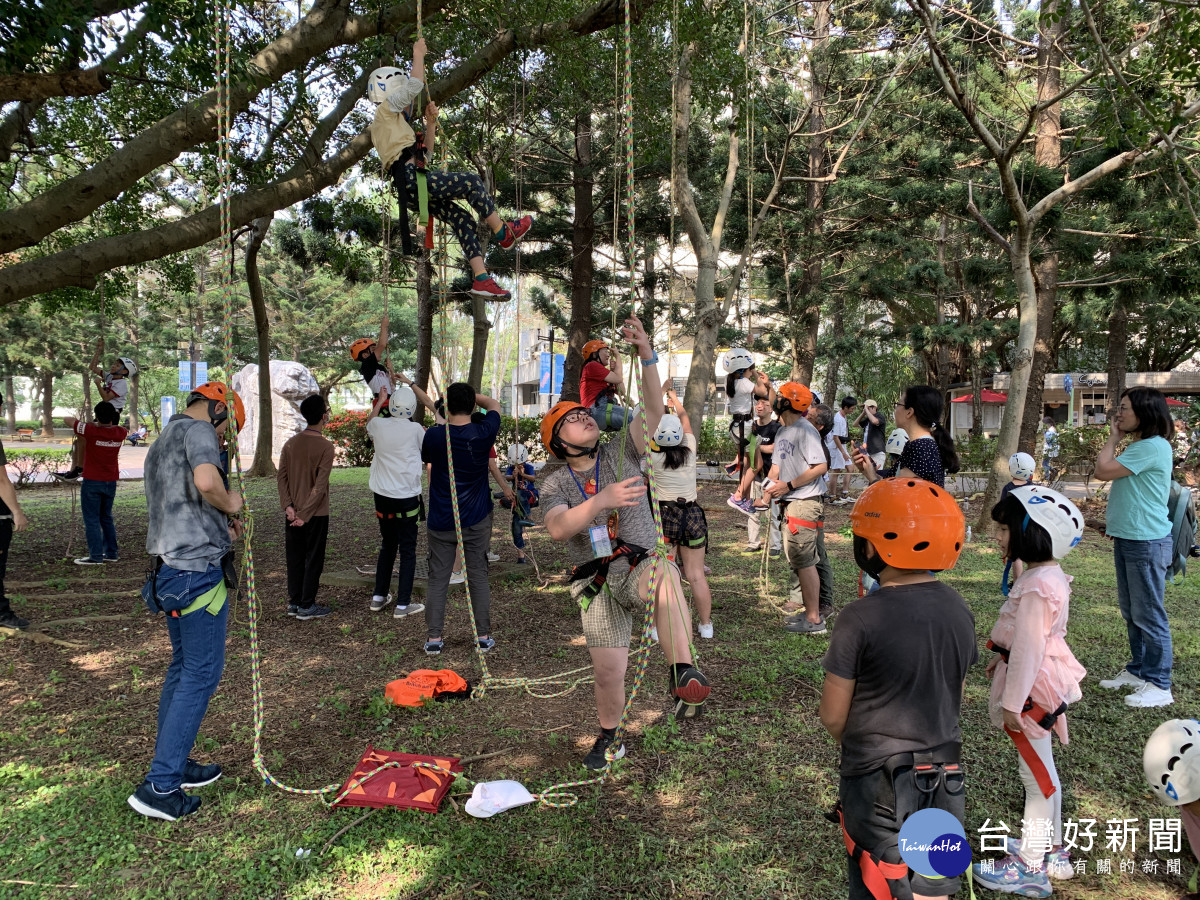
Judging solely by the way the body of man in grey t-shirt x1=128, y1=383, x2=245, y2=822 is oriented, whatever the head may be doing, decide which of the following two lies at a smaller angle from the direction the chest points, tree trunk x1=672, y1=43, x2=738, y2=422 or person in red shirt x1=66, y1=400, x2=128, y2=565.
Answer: the tree trunk

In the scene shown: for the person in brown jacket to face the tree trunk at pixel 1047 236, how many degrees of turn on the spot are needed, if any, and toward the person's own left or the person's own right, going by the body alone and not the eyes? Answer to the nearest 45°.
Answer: approximately 45° to the person's own right

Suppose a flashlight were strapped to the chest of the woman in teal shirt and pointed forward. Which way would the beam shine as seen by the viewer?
to the viewer's left

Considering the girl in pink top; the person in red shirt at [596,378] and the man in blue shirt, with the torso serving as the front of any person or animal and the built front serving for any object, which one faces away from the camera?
the man in blue shirt

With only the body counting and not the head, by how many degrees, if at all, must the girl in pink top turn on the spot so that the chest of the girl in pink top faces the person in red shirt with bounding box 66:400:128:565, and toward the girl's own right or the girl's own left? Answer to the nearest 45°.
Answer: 0° — they already face them

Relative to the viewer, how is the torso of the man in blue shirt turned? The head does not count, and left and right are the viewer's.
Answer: facing away from the viewer

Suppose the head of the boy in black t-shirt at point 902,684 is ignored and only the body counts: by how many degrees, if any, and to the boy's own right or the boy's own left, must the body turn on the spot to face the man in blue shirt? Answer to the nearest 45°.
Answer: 0° — they already face them

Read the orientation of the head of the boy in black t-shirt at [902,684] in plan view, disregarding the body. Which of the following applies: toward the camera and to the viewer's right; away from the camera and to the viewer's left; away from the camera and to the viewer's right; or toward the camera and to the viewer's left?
away from the camera and to the viewer's left
